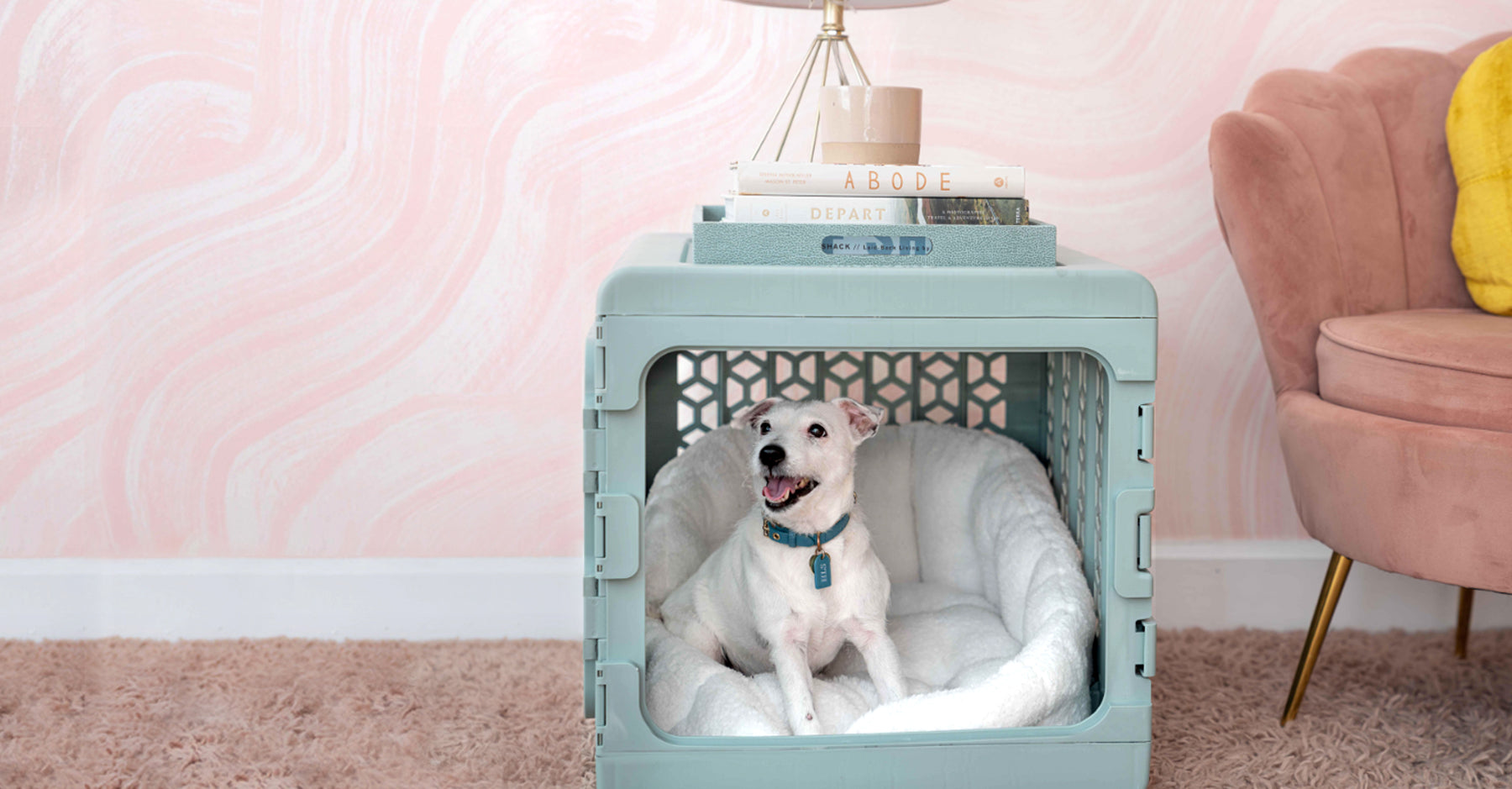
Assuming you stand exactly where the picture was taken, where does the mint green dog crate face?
facing the viewer

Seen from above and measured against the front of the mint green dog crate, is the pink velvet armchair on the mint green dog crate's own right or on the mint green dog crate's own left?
on the mint green dog crate's own left

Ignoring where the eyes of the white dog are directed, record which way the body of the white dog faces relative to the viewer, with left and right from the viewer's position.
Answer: facing the viewer and to the right of the viewer
